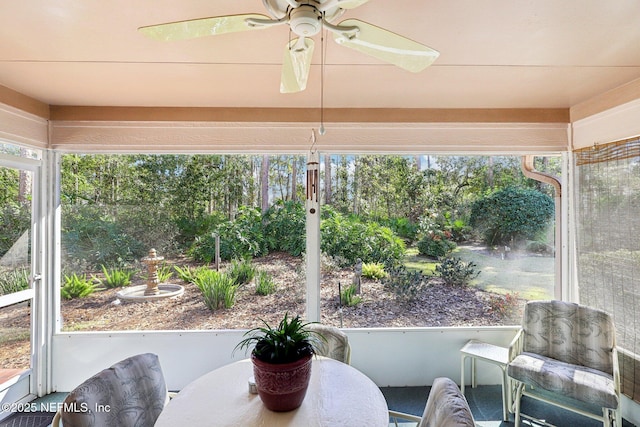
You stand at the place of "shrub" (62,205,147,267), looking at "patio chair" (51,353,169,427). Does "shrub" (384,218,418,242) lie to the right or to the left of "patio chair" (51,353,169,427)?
left

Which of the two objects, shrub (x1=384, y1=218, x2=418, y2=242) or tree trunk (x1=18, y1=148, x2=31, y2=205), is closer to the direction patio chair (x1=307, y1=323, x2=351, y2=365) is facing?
the tree trunk

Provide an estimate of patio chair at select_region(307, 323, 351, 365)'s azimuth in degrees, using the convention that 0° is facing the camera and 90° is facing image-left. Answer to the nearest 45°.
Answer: approximately 45°

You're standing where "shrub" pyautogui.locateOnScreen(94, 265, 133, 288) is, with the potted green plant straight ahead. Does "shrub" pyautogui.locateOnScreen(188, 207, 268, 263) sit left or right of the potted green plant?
left

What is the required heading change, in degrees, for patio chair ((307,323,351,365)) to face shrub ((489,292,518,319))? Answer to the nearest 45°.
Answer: approximately 180°

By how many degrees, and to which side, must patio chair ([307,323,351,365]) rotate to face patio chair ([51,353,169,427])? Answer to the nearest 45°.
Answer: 0° — it already faces it

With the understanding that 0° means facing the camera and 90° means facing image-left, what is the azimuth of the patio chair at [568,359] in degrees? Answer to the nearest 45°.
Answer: approximately 45°

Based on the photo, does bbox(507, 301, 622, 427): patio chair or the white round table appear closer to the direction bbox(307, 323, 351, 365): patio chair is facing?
the white round table
